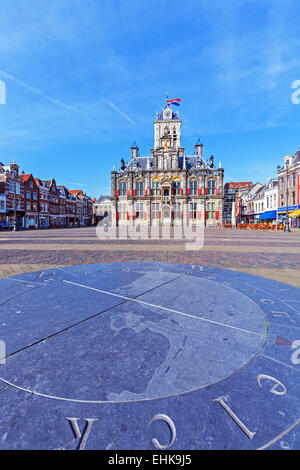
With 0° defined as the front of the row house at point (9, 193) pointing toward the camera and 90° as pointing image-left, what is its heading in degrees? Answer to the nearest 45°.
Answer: approximately 315°

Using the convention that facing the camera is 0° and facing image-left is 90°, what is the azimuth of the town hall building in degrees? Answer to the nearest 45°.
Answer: approximately 0°

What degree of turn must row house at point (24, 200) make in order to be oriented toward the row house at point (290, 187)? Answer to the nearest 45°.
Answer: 0° — it already faces it
